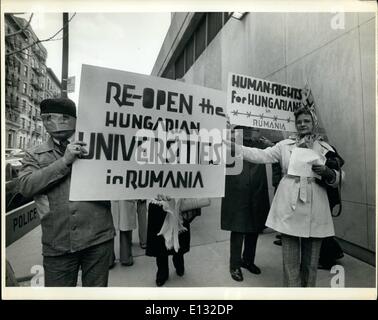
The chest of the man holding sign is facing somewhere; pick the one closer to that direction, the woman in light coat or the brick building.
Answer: the woman in light coat

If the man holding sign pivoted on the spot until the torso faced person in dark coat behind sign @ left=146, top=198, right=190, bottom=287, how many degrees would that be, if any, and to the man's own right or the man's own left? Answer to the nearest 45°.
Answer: approximately 135° to the man's own left

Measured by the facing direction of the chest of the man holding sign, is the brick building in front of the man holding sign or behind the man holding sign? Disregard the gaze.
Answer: behind

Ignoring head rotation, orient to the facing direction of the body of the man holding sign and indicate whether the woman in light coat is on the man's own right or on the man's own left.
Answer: on the man's own left

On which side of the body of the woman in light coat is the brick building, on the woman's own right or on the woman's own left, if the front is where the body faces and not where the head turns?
on the woman's own right

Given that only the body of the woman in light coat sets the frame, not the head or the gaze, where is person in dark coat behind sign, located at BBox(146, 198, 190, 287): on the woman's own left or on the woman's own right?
on the woman's own right

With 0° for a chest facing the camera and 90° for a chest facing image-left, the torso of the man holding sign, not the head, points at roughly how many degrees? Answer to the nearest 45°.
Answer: approximately 0°

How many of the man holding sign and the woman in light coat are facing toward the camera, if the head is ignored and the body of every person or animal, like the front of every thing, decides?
2
